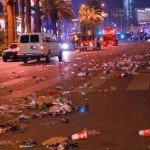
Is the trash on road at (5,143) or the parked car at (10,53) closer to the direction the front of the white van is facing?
the parked car

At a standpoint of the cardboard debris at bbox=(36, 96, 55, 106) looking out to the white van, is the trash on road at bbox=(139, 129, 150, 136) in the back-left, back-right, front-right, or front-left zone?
back-right

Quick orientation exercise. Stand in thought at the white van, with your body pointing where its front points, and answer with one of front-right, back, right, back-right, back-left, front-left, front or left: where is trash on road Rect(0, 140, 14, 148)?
back-right

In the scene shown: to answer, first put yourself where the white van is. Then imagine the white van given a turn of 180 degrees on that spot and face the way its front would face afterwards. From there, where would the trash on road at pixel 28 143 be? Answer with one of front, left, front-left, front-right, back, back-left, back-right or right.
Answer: front-left

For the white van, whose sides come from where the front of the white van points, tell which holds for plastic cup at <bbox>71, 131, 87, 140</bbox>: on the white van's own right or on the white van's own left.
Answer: on the white van's own right

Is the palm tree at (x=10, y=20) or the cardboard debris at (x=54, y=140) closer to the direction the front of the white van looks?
the palm tree

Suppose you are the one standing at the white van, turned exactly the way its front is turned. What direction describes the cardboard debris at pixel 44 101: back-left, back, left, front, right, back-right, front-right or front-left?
back-right

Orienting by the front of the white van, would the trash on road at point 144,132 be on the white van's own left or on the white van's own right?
on the white van's own right

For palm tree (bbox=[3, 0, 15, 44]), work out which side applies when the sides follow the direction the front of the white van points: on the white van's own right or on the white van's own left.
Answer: on the white van's own left
